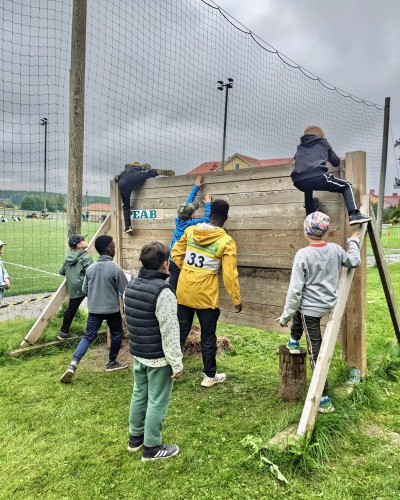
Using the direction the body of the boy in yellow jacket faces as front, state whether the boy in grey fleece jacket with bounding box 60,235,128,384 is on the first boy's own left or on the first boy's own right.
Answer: on the first boy's own left

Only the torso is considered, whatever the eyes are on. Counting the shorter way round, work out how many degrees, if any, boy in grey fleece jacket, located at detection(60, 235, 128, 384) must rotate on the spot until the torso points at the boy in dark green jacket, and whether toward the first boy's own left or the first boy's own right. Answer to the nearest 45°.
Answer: approximately 45° to the first boy's own left

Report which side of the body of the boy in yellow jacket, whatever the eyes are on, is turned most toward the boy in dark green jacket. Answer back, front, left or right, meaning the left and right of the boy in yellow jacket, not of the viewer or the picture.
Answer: left

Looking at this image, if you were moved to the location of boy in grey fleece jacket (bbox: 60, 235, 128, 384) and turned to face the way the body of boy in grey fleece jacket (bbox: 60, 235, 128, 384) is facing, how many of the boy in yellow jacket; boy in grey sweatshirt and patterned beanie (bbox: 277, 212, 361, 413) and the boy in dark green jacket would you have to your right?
2

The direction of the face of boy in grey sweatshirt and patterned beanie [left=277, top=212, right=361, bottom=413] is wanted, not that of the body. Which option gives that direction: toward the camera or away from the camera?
away from the camera

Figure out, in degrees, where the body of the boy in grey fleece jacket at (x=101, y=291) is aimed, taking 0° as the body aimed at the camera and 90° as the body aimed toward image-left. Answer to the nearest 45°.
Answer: approximately 225°

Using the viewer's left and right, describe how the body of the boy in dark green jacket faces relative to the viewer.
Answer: facing away from the viewer and to the right of the viewer
